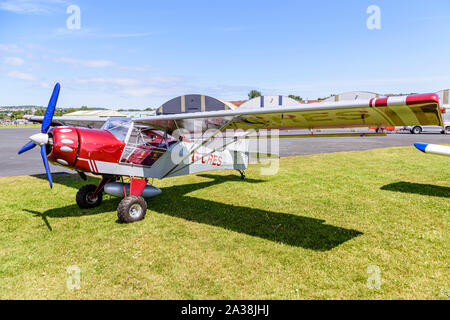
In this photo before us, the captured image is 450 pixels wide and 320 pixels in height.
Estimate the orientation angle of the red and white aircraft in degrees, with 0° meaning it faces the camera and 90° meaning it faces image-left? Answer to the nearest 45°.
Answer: approximately 45°
